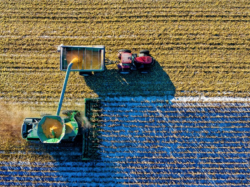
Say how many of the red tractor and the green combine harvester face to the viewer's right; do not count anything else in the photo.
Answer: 2

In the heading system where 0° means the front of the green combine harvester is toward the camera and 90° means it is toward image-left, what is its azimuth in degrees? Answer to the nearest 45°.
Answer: approximately 270°

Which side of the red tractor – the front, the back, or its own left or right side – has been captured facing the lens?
right
